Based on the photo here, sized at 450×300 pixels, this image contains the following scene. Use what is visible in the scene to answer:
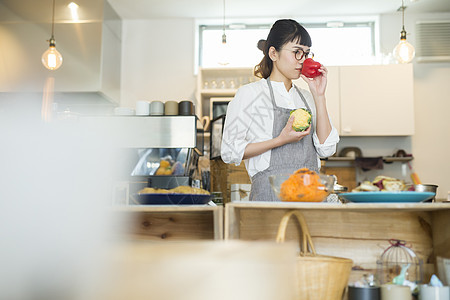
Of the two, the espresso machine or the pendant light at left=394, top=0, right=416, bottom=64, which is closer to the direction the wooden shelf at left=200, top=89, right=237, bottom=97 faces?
the espresso machine

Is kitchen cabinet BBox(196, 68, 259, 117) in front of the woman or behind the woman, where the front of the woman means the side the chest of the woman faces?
behind

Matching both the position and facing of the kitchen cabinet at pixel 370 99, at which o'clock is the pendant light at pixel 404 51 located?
The pendant light is roughly at 11 o'clock from the kitchen cabinet.

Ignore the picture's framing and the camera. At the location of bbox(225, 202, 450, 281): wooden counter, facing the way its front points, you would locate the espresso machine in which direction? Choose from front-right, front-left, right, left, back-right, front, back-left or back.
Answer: back-right

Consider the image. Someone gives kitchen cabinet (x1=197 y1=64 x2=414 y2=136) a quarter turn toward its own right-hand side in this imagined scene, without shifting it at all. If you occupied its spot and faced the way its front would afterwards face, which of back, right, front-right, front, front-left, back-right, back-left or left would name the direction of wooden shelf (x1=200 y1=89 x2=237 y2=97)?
front

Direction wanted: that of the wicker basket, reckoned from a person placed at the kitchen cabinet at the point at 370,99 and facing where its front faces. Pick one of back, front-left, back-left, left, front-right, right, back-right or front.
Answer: front

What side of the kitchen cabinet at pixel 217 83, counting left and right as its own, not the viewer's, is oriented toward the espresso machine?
front

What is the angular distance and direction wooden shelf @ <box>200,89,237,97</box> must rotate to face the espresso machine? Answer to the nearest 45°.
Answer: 0° — it already faces it

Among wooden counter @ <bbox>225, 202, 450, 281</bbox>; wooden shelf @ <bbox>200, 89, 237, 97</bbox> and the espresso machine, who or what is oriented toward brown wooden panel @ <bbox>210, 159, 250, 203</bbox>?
the wooden shelf

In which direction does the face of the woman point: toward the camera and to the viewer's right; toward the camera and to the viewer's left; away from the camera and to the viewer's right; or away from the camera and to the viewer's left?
toward the camera and to the viewer's right

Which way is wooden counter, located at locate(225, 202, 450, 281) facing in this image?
toward the camera

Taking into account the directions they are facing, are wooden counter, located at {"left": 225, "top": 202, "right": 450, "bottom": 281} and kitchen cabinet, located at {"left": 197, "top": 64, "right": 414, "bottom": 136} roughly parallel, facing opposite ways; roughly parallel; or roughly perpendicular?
roughly parallel

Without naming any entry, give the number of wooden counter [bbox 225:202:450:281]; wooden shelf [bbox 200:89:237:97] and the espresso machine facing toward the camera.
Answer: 3

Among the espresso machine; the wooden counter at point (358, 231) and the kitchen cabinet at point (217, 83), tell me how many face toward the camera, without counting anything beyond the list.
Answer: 3

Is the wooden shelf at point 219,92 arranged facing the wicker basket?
yes
